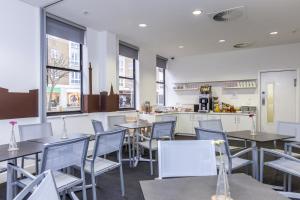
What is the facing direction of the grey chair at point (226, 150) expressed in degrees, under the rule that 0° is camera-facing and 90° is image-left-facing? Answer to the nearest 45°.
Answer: approximately 225°

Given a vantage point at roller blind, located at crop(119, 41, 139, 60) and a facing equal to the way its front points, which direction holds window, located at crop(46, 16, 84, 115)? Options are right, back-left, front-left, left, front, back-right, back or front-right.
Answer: right

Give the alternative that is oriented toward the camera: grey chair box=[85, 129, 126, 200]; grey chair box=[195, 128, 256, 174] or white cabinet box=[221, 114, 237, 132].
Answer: the white cabinet

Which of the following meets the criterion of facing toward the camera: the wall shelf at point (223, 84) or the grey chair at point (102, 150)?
the wall shelf

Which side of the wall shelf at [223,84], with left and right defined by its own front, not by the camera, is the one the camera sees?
front

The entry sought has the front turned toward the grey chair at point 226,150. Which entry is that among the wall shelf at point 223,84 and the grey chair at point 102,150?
the wall shelf

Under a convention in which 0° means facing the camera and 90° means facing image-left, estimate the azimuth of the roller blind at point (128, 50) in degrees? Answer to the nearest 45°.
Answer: approximately 315°

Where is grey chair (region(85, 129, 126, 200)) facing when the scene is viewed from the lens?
facing away from the viewer and to the left of the viewer

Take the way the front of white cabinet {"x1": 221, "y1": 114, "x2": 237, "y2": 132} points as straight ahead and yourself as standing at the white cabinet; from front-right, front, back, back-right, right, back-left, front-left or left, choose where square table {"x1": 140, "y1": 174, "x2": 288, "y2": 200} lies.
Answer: front

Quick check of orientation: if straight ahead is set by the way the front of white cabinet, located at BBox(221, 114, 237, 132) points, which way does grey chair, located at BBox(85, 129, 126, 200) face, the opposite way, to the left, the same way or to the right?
to the right

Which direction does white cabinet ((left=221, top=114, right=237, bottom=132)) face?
toward the camera

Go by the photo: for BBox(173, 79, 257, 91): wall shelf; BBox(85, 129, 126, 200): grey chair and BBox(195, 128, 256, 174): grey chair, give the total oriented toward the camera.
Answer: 1

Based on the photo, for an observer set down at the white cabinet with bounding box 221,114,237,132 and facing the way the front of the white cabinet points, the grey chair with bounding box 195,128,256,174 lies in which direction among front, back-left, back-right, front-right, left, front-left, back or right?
front

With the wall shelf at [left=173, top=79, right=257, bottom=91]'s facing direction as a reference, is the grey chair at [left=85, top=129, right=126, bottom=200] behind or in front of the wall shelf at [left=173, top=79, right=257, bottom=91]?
in front

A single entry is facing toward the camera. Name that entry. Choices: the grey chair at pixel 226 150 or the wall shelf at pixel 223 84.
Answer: the wall shelf

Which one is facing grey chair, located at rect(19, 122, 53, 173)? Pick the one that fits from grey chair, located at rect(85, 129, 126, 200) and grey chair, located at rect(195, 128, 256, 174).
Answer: grey chair, located at rect(85, 129, 126, 200)

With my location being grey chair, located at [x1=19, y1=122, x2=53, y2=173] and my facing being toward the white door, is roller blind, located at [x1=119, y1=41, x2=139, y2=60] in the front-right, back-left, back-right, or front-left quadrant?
front-left

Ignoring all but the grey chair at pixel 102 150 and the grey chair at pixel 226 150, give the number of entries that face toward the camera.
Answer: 0
